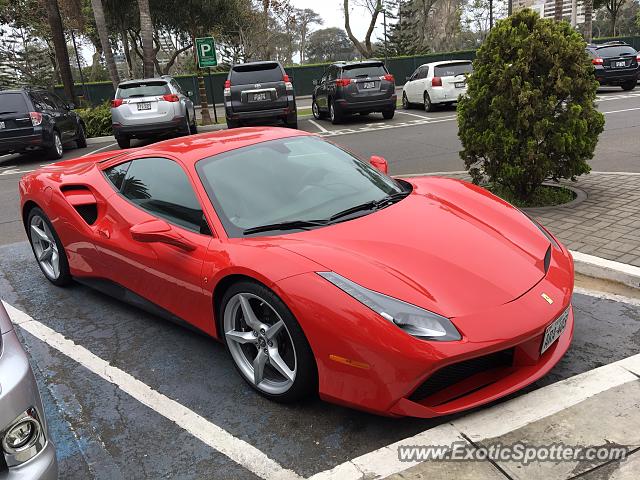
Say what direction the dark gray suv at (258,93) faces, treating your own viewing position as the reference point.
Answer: facing away from the viewer

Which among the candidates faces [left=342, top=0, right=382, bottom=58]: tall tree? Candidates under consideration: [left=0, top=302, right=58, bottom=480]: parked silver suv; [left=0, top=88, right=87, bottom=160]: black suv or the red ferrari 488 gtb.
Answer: the black suv

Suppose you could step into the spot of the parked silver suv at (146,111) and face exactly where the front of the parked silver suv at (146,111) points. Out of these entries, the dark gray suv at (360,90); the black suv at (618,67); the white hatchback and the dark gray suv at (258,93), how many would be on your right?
4

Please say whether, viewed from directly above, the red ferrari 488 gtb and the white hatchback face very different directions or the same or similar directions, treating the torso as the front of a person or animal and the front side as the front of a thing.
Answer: very different directions

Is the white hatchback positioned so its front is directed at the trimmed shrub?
no

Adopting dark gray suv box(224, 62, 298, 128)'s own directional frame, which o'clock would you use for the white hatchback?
The white hatchback is roughly at 2 o'clock from the dark gray suv.

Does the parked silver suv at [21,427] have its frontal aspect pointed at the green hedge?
no

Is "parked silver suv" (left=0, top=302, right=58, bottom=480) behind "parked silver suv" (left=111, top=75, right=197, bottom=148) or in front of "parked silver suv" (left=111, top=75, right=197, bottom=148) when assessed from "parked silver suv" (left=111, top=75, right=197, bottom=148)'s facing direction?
behind

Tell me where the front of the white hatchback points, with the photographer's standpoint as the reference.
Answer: facing away from the viewer and to the left of the viewer

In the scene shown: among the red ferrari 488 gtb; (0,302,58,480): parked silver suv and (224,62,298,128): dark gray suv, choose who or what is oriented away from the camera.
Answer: the dark gray suv

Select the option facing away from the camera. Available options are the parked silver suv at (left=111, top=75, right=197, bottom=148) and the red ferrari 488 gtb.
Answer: the parked silver suv

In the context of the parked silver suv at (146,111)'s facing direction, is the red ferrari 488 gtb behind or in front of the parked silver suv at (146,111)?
behind

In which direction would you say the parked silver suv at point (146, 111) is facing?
away from the camera

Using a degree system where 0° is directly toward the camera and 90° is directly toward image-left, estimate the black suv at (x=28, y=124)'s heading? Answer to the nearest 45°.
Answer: approximately 225°

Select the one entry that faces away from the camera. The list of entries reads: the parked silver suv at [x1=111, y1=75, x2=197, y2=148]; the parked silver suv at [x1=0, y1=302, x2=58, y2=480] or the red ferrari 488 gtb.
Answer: the parked silver suv at [x1=111, y1=75, x2=197, y2=148]

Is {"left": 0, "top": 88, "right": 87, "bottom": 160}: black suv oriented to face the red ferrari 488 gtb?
no
